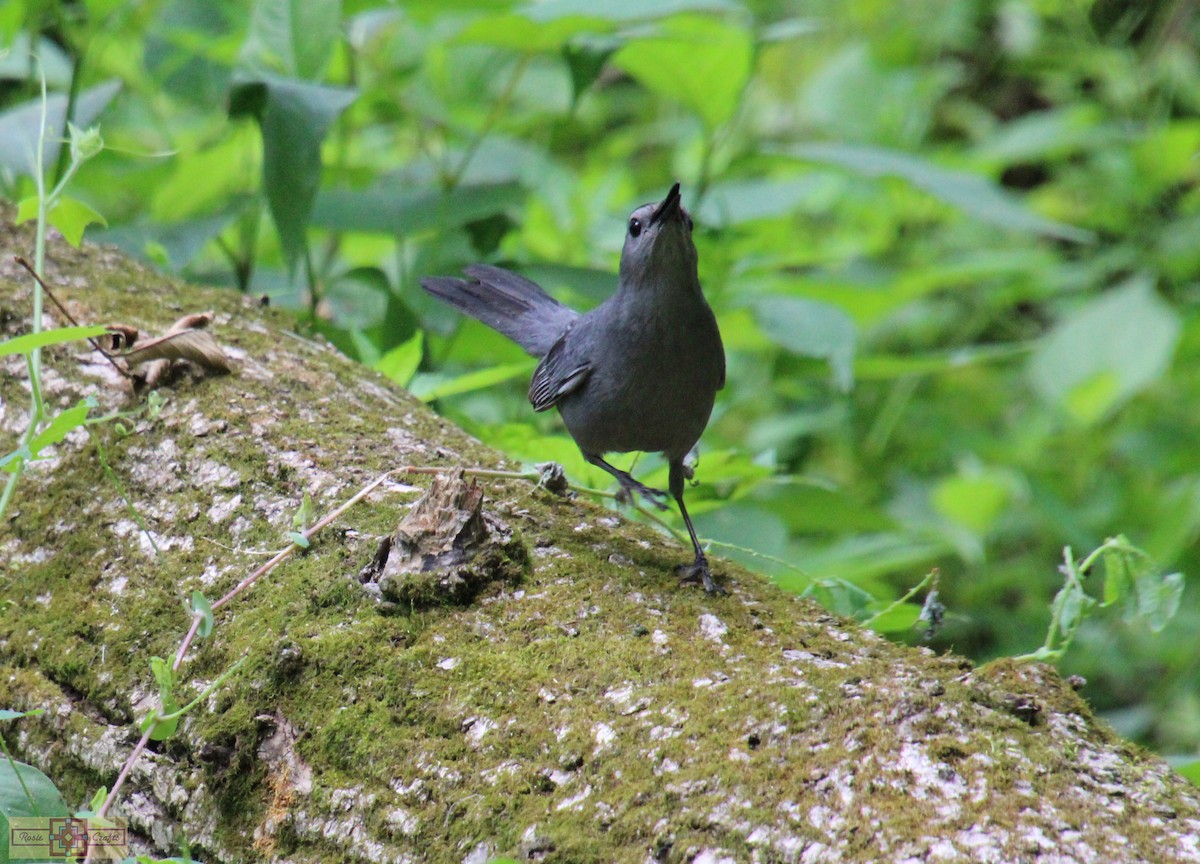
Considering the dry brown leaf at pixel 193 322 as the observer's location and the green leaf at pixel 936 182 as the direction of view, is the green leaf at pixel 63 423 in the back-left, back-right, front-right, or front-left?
back-left

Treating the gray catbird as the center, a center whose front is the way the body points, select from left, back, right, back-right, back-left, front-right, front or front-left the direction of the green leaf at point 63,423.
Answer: right

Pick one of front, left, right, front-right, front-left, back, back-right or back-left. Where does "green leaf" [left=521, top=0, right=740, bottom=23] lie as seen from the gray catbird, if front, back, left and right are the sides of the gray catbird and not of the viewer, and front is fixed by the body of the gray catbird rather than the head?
back-left

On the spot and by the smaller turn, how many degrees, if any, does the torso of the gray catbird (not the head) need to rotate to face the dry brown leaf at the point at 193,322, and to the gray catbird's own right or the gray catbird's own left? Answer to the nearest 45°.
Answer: approximately 135° to the gray catbird's own right

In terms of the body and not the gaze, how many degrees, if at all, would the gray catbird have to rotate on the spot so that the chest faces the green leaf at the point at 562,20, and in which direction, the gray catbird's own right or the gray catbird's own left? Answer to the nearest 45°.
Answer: approximately 135° to the gray catbird's own left

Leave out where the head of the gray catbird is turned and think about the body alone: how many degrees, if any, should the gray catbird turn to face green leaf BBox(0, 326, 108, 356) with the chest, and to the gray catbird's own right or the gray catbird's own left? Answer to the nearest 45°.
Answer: approximately 90° to the gray catbird's own right

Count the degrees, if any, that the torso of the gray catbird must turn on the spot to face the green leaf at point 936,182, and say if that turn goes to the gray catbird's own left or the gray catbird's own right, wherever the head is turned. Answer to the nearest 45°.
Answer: approximately 90° to the gray catbird's own left

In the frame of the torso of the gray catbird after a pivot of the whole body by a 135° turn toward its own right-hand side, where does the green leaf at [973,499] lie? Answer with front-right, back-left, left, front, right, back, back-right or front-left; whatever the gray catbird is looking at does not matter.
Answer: back-right

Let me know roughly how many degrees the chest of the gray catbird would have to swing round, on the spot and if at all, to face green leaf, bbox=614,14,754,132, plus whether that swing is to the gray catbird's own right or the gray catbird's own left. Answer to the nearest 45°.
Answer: approximately 135° to the gray catbird's own left

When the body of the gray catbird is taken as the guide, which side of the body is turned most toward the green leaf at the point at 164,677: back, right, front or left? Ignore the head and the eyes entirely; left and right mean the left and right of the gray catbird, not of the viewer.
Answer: right

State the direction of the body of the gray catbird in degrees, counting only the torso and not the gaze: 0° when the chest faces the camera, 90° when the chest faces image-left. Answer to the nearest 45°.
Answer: approximately 315°
